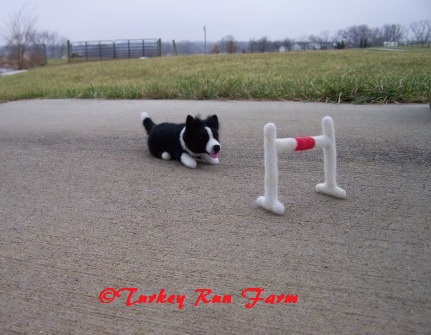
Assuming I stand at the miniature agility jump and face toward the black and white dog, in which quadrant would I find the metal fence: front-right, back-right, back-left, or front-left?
front-right

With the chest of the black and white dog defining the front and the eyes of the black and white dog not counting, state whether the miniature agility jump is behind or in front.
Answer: in front

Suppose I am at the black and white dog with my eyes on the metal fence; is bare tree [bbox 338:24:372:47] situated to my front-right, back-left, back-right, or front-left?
front-right

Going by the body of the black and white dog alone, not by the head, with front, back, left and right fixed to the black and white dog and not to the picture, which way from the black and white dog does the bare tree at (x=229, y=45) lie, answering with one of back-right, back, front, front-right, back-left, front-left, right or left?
back-left

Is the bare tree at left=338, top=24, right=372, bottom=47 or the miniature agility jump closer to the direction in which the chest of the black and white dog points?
the miniature agility jump

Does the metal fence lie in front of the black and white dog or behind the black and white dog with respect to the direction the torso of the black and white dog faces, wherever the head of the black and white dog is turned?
behind

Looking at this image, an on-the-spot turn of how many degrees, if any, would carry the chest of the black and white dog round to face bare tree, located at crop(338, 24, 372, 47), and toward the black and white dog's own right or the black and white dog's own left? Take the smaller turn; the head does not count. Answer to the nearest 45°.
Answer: approximately 90° to the black and white dog's own left
